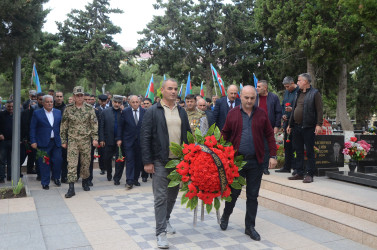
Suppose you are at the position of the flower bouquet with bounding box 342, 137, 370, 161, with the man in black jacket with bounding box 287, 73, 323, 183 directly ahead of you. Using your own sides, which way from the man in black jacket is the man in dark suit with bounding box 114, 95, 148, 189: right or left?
right

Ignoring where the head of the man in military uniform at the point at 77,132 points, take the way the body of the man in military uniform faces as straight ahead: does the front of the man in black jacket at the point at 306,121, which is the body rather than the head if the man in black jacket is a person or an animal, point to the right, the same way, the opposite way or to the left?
to the right

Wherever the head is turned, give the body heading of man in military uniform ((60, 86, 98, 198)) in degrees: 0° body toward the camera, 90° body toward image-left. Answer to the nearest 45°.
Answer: approximately 0°

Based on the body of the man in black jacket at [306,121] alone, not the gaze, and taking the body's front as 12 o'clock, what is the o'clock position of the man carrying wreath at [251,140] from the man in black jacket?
The man carrying wreath is roughly at 11 o'clock from the man in black jacket.

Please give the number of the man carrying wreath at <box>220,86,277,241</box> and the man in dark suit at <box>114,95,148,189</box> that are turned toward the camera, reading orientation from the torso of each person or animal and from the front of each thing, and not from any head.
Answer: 2

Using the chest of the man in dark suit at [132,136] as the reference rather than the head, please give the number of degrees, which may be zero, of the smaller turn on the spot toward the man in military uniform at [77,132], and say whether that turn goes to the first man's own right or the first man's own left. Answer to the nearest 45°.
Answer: approximately 45° to the first man's own right

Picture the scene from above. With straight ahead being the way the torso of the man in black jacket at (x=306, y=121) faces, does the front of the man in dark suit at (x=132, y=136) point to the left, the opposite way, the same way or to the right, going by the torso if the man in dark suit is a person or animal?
to the left

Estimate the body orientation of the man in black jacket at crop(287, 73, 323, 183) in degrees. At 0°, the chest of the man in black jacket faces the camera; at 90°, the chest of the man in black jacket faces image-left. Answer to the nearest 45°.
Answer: approximately 45°

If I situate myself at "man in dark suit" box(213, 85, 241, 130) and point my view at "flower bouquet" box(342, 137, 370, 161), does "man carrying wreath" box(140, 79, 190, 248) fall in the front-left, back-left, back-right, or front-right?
back-right

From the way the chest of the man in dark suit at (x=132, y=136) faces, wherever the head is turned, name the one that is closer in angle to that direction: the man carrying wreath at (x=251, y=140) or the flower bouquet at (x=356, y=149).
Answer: the man carrying wreath
